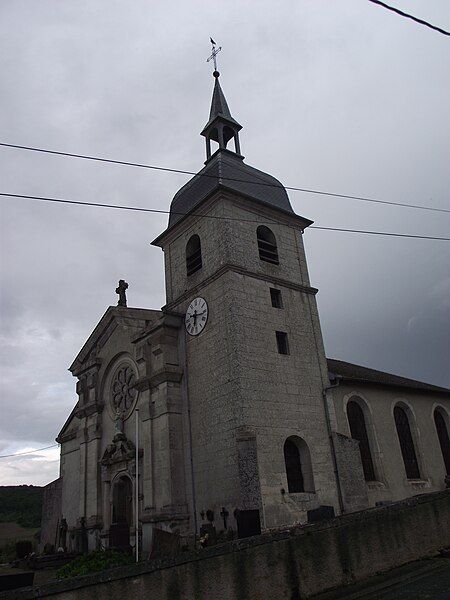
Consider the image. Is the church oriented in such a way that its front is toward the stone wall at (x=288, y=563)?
no

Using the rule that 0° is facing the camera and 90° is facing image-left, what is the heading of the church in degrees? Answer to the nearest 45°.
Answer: approximately 45°
